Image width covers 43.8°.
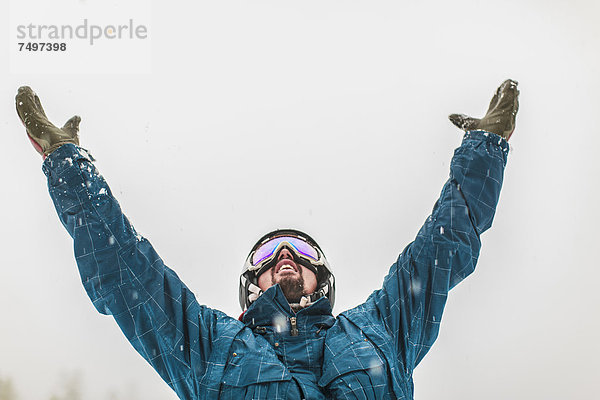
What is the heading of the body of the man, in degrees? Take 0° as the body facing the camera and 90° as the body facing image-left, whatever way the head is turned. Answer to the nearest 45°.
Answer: approximately 0°
